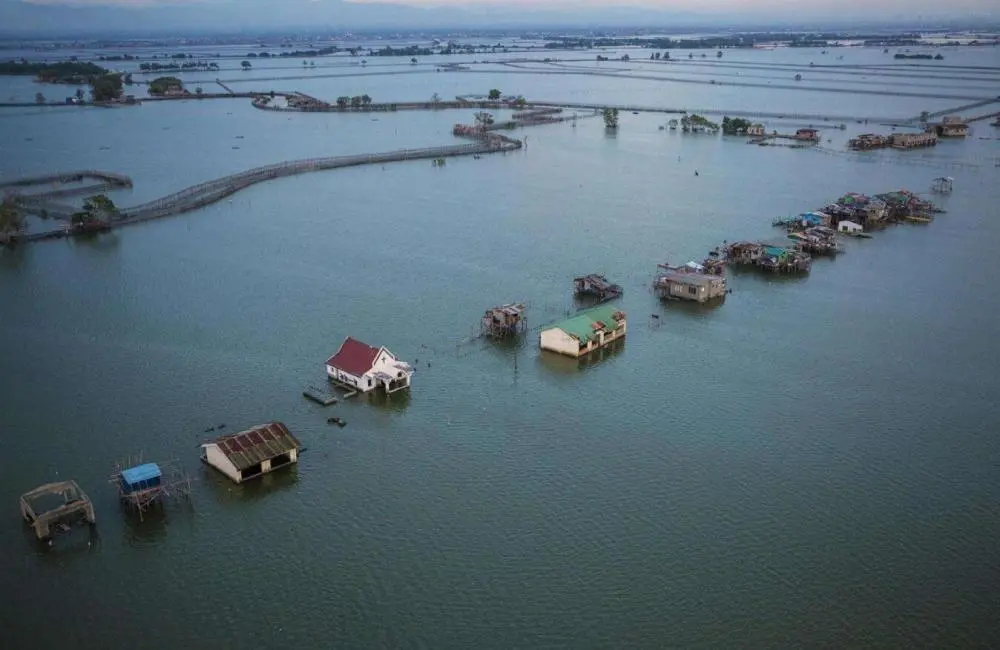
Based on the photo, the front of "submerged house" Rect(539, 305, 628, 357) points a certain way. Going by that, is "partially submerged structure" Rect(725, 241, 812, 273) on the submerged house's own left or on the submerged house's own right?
on the submerged house's own left

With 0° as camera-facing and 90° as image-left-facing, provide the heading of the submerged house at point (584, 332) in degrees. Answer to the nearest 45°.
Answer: approximately 315°

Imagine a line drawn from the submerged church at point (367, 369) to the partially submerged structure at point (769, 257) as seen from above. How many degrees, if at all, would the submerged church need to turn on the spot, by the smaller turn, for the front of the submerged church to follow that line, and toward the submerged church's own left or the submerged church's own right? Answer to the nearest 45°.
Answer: approximately 90° to the submerged church's own left

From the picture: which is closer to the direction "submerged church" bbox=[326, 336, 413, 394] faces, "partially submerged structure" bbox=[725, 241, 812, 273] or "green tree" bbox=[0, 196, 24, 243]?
the partially submerged structure

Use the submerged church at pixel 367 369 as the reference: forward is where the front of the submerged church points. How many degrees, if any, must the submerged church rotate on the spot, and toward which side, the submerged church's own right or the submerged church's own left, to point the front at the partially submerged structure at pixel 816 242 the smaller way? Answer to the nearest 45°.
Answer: approximately 90° to the submerged church's own left

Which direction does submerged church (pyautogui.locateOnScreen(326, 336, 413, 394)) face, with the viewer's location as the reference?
facing the viewer and to the right of the viewer

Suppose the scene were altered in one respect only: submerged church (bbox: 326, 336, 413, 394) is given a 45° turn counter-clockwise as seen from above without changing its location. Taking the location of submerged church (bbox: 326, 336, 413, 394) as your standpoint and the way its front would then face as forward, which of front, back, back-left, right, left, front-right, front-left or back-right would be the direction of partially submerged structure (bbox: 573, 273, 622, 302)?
front-left

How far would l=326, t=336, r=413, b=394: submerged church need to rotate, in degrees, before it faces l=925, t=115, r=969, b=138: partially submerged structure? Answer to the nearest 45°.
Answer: approximately 90° to its left

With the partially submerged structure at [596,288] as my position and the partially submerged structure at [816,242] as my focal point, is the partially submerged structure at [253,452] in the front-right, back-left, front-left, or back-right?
back-right

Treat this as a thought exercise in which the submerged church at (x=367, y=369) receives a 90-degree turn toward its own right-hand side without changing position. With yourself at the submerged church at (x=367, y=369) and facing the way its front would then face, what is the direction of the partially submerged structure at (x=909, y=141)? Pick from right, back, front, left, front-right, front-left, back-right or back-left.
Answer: back

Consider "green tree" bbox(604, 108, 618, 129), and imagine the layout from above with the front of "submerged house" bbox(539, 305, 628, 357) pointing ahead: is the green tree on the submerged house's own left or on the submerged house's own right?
on the submerged house's own left

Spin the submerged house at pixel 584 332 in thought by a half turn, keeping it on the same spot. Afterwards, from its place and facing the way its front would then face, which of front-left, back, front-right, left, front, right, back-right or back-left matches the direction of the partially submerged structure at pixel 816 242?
right

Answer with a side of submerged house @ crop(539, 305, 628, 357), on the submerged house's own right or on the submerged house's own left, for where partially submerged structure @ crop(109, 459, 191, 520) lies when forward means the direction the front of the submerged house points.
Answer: on the submerged house's own right
